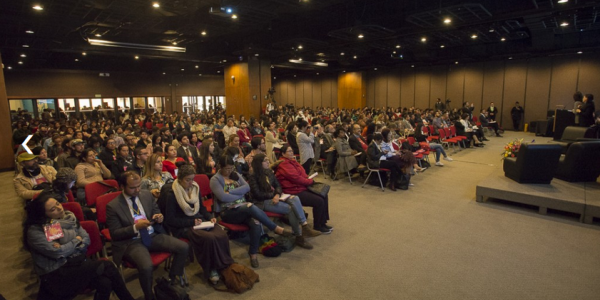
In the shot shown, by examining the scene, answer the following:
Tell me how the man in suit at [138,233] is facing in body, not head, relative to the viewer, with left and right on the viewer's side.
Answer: facing the viewer and to the right of the viewer

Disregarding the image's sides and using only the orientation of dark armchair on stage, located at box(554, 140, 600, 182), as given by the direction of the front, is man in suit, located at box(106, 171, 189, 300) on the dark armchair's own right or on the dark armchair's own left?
on the dark armchair's own left

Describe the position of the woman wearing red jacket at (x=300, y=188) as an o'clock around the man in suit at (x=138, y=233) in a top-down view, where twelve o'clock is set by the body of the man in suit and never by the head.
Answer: The woman wearing red jacket is roughly at 10 o'clock from the man in suit.

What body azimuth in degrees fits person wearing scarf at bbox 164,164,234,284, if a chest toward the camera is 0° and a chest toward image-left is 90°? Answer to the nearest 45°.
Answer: approximately 315°

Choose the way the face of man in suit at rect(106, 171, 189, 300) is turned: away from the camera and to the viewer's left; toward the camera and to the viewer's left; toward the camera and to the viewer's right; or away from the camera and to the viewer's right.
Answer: toward the camera and to the viewer's right

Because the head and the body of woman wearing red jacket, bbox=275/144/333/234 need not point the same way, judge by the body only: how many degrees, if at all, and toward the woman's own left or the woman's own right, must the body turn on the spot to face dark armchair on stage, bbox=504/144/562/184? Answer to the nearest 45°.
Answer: approximately 45° to the woman's own left

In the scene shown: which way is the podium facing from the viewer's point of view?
to the viewer's left

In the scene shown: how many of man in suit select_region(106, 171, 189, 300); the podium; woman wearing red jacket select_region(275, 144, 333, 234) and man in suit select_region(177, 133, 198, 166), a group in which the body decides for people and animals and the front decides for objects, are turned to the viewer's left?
1

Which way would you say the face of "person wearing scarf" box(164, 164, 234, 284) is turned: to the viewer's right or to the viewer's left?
to the viewer's right

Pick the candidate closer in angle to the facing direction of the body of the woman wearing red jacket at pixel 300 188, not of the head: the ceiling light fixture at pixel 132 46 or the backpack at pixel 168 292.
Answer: the backpack

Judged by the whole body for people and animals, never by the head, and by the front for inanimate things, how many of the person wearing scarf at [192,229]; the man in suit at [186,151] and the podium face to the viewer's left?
1

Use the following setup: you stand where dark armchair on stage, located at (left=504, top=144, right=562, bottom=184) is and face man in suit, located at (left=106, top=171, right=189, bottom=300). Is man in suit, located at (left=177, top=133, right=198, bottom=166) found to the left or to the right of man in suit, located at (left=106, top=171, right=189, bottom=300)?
right

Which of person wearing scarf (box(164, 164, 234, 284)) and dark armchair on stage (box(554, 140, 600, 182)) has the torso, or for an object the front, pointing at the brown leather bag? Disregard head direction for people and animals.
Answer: the person wearing scarf

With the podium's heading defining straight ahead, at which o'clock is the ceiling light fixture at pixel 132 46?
The ceiling light fixture is roughly at 11 o'clock from the podium.
